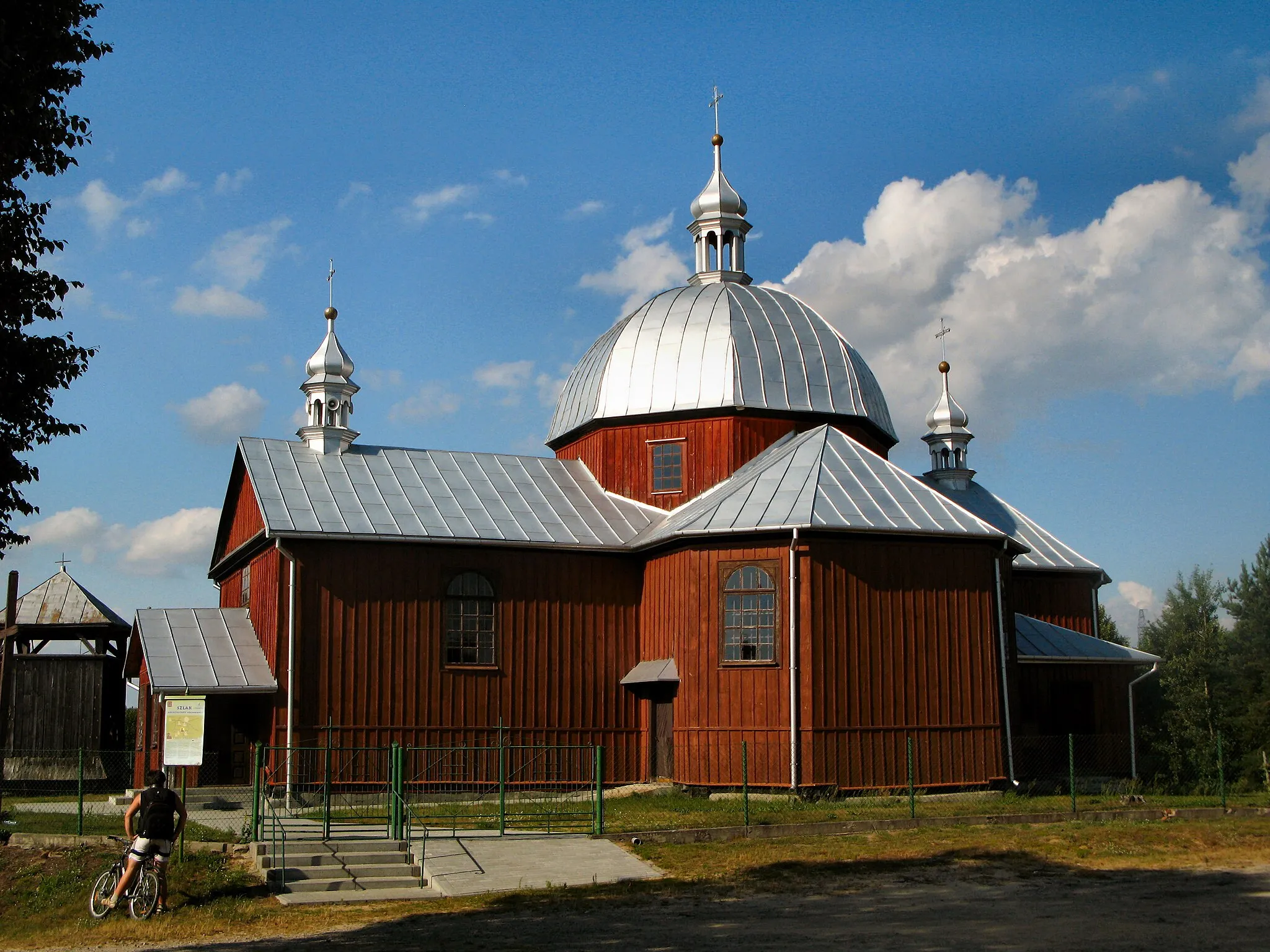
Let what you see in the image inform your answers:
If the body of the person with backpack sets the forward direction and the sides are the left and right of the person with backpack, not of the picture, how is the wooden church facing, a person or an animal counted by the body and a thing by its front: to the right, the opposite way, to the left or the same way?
to the left

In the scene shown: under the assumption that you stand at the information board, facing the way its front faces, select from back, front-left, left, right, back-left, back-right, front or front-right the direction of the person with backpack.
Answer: front

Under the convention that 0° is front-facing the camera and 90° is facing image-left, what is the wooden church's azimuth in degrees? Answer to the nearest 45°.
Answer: approximately 90°

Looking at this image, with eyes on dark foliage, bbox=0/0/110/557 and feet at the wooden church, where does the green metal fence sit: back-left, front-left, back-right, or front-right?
front-right

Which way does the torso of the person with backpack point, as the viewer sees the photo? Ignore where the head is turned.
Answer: away from the camera

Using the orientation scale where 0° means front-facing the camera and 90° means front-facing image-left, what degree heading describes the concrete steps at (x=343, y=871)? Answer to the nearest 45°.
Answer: approximately 0°

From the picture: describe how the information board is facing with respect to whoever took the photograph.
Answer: facing the viewer

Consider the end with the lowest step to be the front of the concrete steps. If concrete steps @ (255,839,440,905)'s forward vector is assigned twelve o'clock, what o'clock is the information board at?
The information board is roughly at 5 o'clock from the concrete steps.

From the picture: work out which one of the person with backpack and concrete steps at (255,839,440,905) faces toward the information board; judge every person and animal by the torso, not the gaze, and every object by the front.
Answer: the person with backpack

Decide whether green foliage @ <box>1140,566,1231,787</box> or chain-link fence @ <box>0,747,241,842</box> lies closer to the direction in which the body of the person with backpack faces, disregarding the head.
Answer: the chain-link fence

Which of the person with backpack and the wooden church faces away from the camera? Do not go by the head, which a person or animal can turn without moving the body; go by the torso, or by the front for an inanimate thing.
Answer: the person with backpack

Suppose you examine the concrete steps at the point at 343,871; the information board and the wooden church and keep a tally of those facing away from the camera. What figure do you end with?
0

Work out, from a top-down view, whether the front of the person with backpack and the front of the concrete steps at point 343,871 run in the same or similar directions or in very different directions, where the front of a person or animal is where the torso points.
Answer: very different directions

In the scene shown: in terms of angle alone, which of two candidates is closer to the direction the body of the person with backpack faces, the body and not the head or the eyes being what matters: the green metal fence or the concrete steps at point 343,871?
the green metal fence

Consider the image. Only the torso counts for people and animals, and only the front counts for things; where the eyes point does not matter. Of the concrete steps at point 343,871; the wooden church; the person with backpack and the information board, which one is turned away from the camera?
the person with backpack
